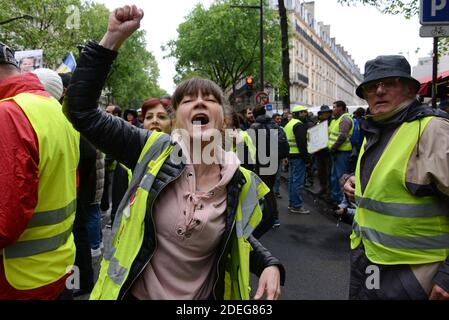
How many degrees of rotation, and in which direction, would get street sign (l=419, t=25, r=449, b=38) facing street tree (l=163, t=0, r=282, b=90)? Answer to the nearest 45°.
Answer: approximately 135° to its right

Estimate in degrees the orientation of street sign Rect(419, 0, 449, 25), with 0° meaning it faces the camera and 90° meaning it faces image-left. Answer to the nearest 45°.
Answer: approximately 0°

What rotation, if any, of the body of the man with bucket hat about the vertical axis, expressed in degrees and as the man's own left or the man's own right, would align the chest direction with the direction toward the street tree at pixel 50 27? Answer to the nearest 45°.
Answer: approximately 90° to the man's own right

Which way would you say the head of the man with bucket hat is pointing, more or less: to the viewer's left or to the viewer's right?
to the viewer's left
